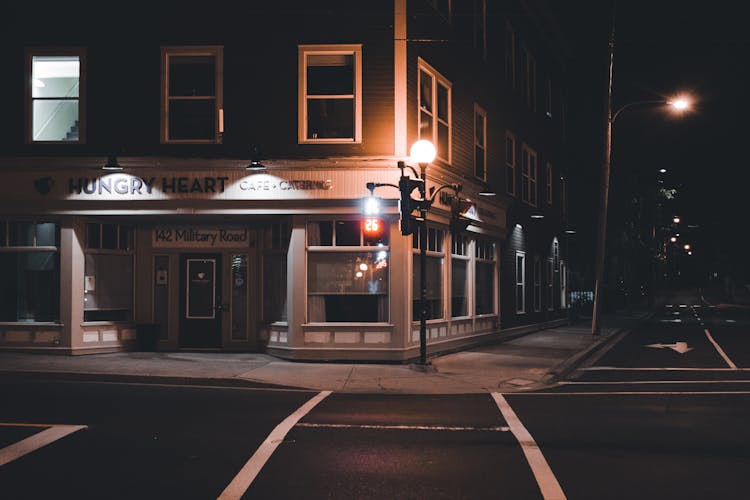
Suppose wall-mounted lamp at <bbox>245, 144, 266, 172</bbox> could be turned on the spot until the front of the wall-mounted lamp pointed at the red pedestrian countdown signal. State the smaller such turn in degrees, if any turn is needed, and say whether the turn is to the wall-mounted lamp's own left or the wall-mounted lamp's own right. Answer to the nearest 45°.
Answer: approximately 90° to the wall-mounted lamp's own left

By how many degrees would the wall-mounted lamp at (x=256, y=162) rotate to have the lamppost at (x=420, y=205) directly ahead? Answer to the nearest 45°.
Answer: approximately 45° to its left

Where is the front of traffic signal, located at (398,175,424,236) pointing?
to the viewer's right

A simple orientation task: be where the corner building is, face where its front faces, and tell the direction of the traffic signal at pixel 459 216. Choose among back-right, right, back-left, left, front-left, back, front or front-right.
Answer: left

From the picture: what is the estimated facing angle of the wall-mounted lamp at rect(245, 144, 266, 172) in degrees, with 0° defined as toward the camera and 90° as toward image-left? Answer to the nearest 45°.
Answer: approximately 0°

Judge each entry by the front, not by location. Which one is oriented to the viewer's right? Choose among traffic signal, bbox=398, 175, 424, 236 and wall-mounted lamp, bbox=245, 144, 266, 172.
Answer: the traffic signal

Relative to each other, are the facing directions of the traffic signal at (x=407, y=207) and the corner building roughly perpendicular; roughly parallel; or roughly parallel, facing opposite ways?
roughly perpendicular

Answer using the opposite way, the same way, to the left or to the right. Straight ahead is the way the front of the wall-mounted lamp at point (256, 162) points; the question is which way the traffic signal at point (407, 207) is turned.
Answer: to the left
